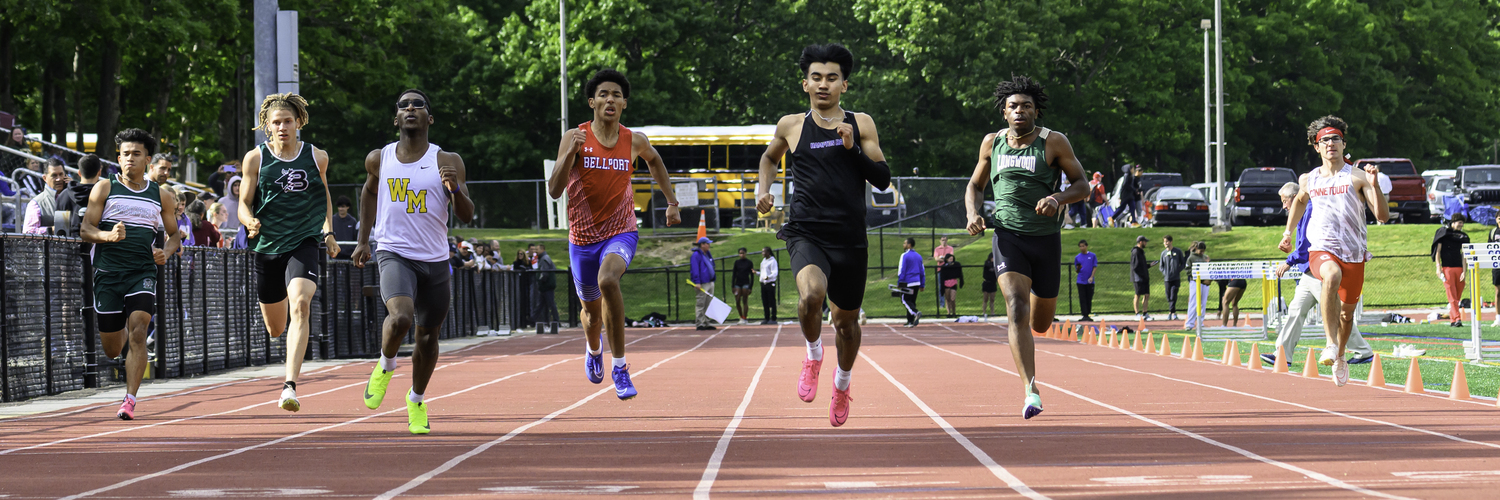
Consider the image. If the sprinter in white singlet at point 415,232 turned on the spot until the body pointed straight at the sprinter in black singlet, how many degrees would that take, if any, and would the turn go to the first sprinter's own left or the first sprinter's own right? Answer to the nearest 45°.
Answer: approximately 90° to the first sprinter's own left

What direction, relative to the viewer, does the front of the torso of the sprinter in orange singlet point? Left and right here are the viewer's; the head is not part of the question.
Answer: facing the viewer

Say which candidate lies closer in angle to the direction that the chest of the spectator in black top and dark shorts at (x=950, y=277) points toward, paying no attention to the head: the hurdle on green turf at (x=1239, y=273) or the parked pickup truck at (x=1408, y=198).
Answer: the hurdle on green turf

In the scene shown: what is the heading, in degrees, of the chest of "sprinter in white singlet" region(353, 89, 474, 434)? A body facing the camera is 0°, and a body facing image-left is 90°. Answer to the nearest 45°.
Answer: approximately 0°

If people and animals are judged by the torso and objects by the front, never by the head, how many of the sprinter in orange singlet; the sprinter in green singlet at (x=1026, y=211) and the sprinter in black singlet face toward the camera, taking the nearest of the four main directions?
3

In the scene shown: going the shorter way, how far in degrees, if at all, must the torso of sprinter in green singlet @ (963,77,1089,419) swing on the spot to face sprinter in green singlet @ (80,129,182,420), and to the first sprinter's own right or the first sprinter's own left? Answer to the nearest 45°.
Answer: approximately 90° to the first sprinter's own right

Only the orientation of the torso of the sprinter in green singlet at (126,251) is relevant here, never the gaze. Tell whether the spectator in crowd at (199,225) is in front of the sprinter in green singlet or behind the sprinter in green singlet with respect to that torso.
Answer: behind

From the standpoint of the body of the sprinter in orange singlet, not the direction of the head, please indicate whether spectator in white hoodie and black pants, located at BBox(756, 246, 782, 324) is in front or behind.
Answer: behind

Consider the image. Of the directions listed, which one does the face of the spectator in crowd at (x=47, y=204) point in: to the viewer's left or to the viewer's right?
to the viewer's right

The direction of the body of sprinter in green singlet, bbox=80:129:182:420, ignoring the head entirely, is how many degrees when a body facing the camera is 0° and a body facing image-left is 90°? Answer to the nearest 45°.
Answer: approximately 0°

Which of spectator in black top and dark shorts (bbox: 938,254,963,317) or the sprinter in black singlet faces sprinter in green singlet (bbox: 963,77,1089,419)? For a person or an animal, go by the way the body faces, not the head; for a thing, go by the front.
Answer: the spectator in black top and dark shorts

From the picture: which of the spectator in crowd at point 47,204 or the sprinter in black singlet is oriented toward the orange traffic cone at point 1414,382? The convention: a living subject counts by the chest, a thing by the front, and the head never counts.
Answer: the spectator in crowd

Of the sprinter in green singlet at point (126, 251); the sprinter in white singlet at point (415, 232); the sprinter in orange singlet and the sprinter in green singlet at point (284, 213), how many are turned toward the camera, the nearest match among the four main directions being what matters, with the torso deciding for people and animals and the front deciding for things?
4

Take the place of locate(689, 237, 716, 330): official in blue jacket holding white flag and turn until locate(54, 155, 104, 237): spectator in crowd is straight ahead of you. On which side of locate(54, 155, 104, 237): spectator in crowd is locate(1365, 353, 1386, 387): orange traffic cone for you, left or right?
left
